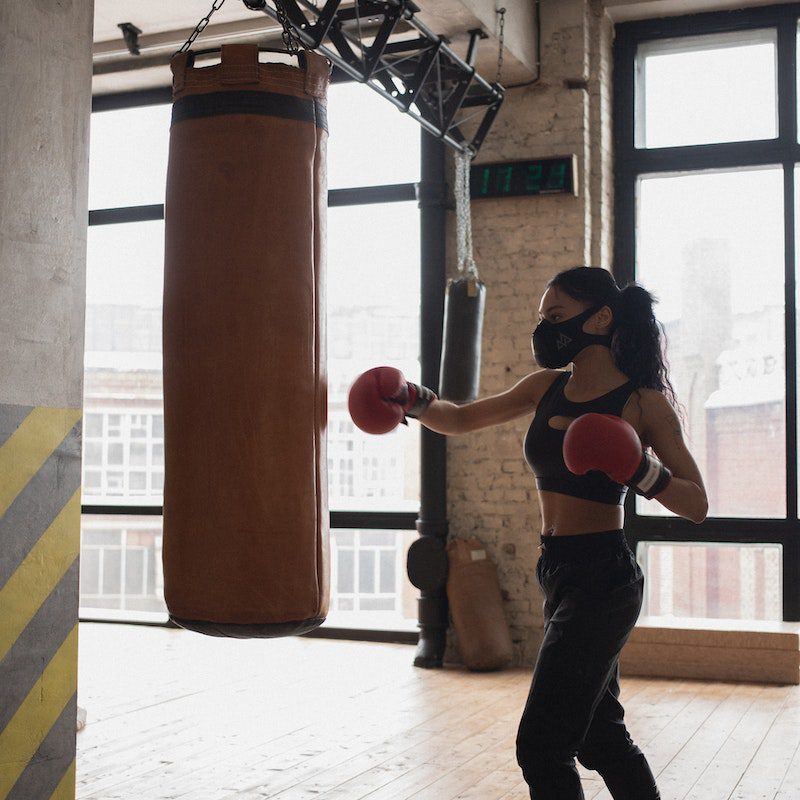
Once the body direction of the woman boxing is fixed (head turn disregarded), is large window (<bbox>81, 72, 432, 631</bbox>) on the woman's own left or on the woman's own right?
on the woman's own right

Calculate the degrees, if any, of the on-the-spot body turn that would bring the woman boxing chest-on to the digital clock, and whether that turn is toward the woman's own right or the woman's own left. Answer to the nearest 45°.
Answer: approximately 135° to the woman's own right

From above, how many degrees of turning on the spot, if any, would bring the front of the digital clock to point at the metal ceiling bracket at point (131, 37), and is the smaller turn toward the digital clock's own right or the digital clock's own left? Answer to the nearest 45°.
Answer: approximately 45° to the digital clock's own right

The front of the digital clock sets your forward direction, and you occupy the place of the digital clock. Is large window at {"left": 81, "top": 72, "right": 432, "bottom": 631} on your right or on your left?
on your right

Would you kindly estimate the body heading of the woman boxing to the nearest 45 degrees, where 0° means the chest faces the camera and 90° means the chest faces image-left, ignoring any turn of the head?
approximately 45°

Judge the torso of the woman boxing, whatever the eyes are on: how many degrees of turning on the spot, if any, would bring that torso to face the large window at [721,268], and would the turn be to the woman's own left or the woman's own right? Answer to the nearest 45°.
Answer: approximately 135° to the woman's own right

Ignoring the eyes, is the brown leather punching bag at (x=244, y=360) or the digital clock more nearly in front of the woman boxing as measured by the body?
the brown leather punching bag

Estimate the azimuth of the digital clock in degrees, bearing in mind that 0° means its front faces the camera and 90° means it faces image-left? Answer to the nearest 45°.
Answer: approximately 45°
